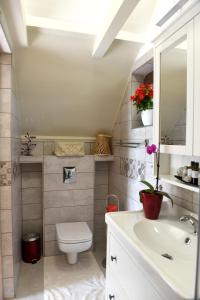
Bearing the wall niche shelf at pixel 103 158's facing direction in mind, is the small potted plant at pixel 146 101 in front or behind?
in front

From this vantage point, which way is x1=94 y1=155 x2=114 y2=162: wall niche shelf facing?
toward the camera

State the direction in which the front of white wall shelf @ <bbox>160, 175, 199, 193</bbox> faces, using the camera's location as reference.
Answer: facing the viewer and to the left of the viewer

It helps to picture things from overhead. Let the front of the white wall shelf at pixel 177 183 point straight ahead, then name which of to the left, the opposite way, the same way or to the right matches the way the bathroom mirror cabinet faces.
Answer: the same way

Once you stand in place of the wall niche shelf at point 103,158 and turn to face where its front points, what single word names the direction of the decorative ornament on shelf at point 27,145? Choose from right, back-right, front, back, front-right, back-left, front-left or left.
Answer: right

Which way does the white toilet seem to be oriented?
toward the camera

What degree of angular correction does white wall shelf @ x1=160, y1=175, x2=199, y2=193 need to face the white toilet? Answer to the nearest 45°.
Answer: approximately 90° to its right

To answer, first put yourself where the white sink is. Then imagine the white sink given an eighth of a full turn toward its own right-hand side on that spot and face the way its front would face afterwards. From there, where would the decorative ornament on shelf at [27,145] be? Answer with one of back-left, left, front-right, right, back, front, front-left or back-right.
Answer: front-right

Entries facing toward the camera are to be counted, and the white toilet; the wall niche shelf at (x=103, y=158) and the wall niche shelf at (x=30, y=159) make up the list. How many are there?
3

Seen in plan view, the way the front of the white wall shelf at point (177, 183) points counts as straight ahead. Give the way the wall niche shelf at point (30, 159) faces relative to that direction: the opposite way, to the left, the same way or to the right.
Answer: to the left
